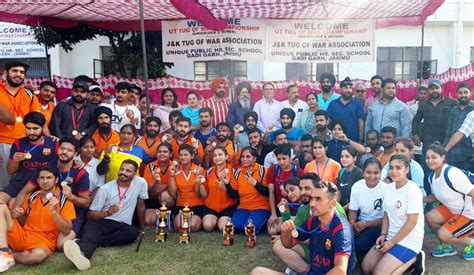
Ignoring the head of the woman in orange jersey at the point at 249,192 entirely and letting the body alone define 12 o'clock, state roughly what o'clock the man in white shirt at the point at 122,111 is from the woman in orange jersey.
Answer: The man in white shirt is roughly at 4 o'clock from the woman in orange jersey.

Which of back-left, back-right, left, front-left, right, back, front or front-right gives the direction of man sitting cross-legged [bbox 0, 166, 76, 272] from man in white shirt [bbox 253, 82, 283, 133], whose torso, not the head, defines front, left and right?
front-right

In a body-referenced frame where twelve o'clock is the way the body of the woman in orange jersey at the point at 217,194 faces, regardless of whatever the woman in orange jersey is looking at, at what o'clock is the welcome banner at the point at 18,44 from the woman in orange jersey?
The welcome banner is roughly at 5 o'clock from the woman in orange jersey.

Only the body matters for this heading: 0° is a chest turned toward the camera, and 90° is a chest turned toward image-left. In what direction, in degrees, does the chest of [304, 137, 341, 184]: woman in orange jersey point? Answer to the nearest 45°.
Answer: approximately 0°

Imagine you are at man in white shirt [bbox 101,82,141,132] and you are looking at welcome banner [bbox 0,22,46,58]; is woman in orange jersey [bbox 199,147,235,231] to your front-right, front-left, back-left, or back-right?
back-right

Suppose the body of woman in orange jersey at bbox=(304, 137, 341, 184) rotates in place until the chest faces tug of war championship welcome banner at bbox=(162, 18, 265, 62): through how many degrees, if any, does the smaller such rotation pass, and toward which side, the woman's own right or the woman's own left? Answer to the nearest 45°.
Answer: approximately 135° to the woman's own right

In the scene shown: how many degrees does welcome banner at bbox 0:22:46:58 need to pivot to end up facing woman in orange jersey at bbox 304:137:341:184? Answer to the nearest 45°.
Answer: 0° — it already faces them
